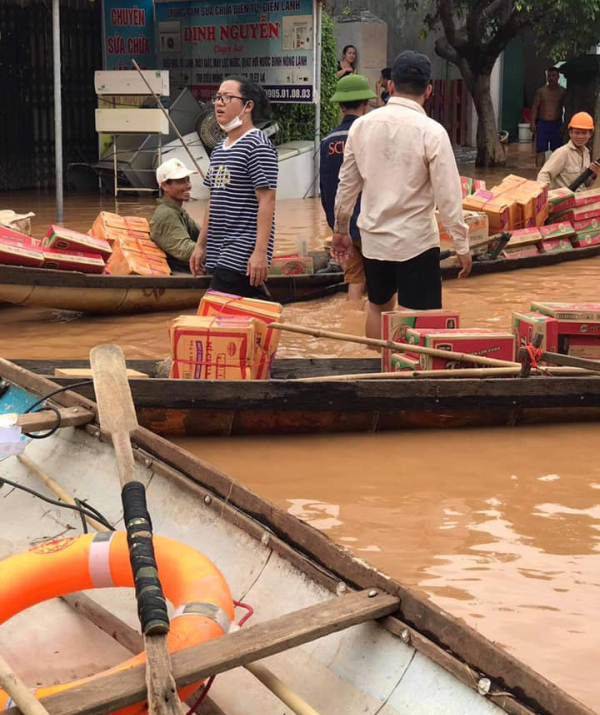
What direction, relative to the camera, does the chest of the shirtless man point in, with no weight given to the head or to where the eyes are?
toward the camera

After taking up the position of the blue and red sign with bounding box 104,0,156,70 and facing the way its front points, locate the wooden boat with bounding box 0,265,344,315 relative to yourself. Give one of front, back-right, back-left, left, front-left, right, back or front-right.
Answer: front

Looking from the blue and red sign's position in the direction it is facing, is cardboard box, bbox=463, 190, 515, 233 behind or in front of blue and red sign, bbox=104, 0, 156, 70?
in front

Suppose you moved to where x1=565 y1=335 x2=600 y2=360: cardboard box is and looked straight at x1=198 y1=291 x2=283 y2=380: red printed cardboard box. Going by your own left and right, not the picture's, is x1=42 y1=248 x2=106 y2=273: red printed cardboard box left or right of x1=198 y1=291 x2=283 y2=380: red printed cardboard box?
right

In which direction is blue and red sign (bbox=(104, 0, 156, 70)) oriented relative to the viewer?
toward the camera

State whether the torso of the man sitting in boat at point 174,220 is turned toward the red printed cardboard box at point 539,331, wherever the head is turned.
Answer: no

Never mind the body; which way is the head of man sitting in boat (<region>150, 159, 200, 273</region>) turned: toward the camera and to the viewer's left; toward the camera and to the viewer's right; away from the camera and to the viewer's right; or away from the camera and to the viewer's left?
toward the camera and to the viewer's right

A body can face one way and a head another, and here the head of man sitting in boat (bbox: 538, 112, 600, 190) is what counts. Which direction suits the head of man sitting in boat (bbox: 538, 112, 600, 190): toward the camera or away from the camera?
toward the camera

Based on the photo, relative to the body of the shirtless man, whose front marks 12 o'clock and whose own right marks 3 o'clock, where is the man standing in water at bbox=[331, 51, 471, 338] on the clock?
The man standing in water is roughly at 12 o'clock from the shirtless man.

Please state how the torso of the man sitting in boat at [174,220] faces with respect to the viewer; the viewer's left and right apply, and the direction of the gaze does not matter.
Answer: facing to the right of the viewer
